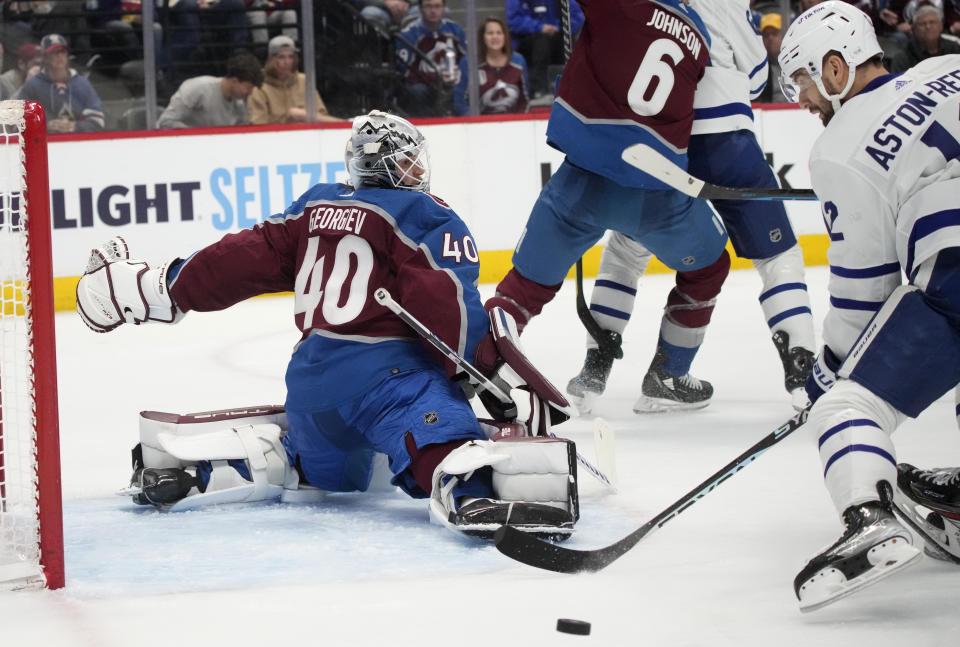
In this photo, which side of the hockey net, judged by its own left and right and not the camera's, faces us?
right

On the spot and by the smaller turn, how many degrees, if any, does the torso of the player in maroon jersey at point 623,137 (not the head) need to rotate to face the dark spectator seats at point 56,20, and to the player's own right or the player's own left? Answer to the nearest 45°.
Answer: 0° — they already face them

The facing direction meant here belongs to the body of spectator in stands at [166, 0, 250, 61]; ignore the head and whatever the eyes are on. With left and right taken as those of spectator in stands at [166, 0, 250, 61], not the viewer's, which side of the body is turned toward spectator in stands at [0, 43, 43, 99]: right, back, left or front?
right

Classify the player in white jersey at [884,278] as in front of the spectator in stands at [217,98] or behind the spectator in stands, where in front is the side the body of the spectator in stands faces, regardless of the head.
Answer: in front

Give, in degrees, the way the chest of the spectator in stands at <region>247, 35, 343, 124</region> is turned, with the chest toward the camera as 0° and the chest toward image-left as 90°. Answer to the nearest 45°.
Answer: approximately 0°

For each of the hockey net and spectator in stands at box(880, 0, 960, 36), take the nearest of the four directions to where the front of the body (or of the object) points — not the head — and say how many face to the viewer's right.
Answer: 1

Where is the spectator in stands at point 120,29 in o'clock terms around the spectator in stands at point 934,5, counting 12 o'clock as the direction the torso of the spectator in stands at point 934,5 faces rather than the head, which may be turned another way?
the spectator in stands at point 120,29 is roughly at 2 o'clock from the spectator in stands at point 934,5.

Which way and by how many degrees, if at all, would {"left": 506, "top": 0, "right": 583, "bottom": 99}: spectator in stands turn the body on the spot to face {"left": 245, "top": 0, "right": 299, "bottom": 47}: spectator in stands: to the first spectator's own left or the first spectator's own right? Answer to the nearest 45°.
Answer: approximately 90° to the first spectator's own right

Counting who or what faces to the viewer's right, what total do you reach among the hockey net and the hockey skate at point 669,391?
2

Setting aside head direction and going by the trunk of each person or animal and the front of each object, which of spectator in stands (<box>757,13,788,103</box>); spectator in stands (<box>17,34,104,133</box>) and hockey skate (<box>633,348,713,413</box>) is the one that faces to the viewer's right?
the hockey skate

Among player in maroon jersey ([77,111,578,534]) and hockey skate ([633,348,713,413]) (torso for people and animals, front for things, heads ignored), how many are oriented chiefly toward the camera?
0

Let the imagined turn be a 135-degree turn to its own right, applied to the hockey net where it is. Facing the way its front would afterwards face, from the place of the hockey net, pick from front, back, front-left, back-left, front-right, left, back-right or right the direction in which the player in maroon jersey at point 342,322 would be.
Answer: back

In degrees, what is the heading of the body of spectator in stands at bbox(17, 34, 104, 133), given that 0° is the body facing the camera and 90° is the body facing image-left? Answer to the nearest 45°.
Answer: approximately 0°
